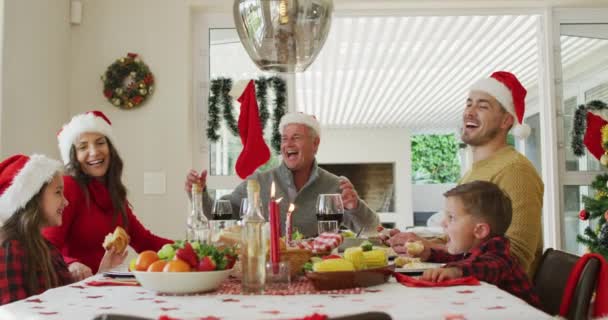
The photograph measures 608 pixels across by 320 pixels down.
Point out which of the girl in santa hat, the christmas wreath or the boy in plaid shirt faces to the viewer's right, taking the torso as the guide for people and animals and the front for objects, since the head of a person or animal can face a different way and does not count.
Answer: the girl in santa hat

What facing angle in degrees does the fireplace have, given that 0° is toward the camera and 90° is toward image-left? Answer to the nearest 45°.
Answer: approximately 0°

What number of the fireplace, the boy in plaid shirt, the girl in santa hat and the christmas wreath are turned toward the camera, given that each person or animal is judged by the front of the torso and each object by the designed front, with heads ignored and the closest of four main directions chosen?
2

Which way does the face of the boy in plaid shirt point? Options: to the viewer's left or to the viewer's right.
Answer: to the viewer's left

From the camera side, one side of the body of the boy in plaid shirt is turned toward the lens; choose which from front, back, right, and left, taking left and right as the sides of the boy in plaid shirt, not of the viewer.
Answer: left

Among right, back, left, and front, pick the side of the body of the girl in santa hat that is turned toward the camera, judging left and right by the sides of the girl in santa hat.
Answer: right

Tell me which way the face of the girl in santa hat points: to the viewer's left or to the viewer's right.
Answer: to the viewer's right
